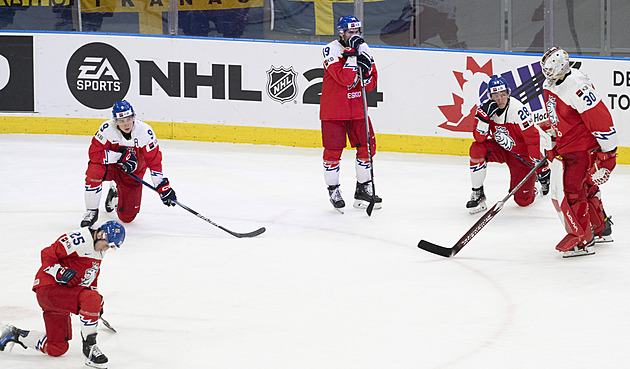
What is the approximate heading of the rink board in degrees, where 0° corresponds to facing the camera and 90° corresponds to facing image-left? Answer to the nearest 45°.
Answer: approximately 0°

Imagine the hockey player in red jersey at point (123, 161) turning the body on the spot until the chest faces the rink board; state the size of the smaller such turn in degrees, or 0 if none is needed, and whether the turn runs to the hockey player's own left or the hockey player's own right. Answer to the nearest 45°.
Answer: approximately 180°

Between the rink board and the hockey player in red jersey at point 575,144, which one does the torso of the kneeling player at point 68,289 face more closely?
the hockey player in red jersey

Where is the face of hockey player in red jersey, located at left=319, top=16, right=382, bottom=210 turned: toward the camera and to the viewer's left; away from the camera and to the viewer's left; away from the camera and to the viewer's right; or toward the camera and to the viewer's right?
toward the camera and to the viewer's right

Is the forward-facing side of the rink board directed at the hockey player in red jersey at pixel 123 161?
yes

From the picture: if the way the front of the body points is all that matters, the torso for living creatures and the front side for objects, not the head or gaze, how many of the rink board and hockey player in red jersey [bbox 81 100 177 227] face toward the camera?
2
